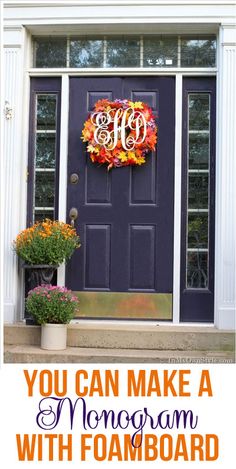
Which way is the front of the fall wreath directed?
toward the camera

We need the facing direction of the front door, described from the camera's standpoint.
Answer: facing the viewer

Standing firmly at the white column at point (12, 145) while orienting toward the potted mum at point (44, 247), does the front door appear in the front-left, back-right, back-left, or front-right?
front-left

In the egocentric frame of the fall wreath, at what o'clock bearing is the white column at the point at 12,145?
The white column is roughly at 3 o'clock from the fall wreath.
